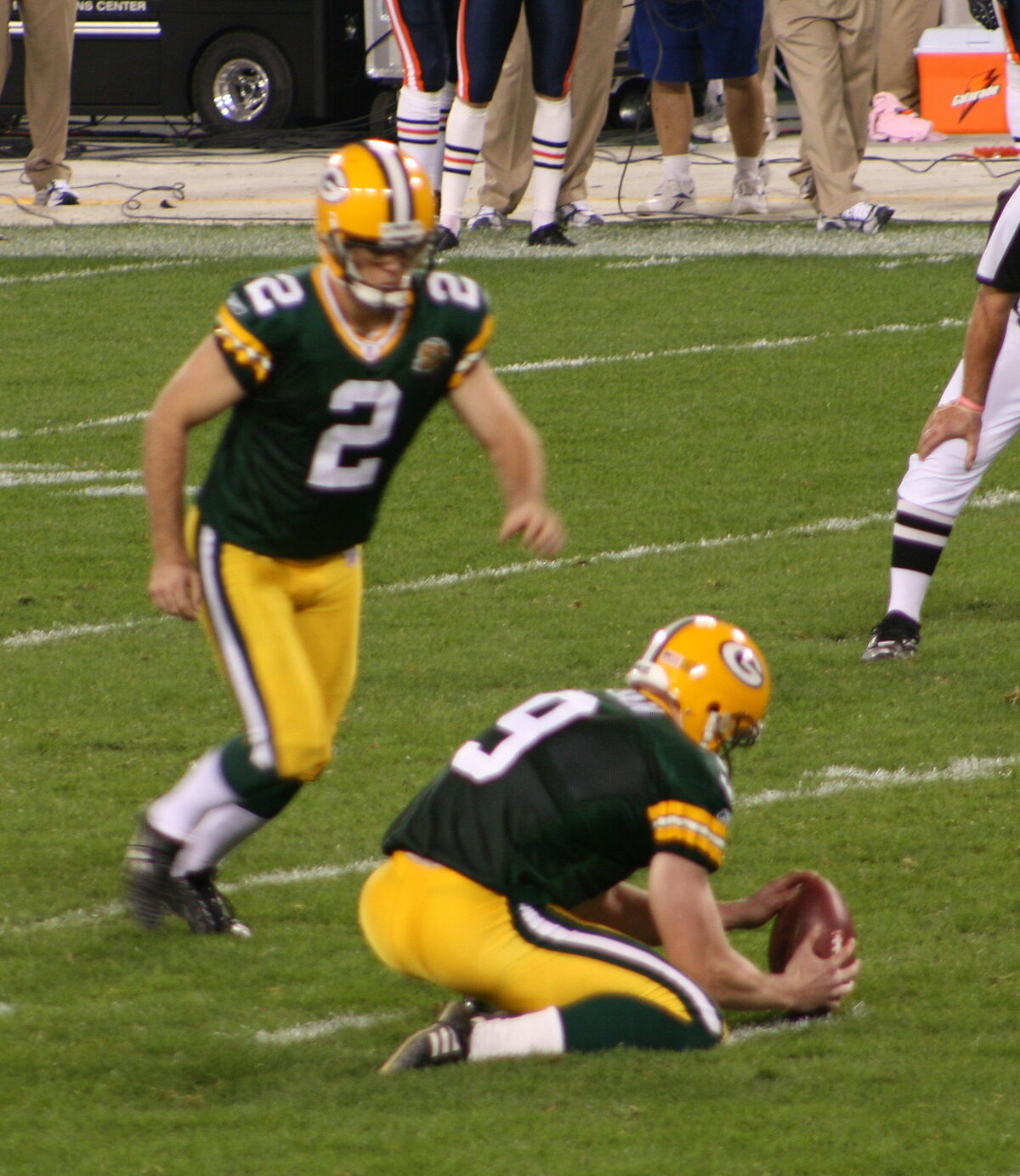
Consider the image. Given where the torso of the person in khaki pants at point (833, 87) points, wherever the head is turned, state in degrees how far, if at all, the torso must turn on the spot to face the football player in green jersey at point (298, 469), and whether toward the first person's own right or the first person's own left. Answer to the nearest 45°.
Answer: approximately 45° to the first person's own right

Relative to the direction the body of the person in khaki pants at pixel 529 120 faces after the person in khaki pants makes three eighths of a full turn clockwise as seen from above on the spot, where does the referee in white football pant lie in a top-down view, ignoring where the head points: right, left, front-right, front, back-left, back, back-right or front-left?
back-left

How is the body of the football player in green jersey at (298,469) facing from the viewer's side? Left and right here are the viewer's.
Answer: facing the viewer and to the right of the viewer

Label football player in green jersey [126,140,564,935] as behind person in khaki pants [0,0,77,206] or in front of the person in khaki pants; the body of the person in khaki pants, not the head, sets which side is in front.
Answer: in front

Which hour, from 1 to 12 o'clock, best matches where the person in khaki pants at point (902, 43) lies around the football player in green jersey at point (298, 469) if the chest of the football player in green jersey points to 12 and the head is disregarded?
The person in khaki pants is roughly at 8 o'clock from the football player in green jersey.

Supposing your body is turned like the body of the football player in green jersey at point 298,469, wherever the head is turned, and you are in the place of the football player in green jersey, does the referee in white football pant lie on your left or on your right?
on your left

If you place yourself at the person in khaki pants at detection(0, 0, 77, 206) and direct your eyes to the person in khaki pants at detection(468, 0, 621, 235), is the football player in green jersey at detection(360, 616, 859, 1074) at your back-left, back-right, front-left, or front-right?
front-right

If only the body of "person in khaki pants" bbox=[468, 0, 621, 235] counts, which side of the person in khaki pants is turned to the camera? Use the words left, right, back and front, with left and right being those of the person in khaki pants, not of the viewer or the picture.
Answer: front

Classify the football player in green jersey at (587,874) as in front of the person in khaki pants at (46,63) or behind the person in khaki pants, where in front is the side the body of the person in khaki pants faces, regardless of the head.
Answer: in front

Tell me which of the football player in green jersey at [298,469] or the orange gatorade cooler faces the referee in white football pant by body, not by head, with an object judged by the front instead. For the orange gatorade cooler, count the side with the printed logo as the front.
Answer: the orange gatorade cooler

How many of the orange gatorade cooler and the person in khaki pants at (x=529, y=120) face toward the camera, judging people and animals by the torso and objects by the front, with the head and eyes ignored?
2

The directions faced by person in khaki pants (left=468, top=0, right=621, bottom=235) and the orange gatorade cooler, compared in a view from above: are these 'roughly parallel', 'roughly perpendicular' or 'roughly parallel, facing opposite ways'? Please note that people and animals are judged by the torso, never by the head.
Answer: roughly parallel

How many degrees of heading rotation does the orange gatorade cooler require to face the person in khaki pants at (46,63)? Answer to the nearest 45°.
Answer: approximately 45° to its right

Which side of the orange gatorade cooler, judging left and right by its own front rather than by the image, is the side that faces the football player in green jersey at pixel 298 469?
front

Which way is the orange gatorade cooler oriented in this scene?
toward the camera
